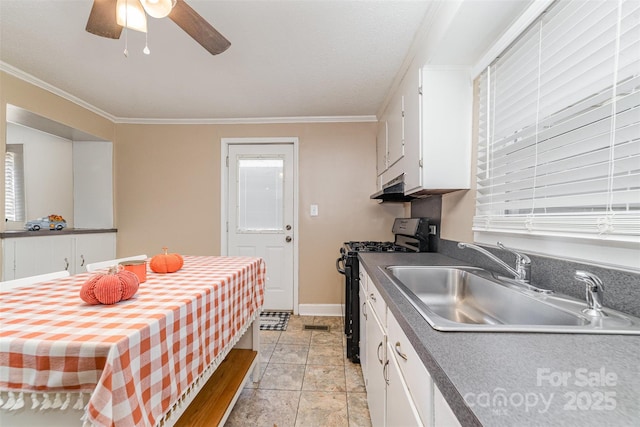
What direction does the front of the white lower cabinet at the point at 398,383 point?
to the viewer's left

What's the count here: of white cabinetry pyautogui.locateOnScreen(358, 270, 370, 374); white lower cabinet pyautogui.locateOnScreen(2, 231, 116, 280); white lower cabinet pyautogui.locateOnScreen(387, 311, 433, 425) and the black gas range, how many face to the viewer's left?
3

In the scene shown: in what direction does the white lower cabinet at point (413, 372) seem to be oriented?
to the viewer's left

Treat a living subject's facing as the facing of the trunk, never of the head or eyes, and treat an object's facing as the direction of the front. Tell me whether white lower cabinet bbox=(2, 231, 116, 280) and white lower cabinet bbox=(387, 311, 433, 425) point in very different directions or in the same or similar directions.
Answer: very different directions

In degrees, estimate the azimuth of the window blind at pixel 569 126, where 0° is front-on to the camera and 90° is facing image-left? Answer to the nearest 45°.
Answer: approximately 45°
